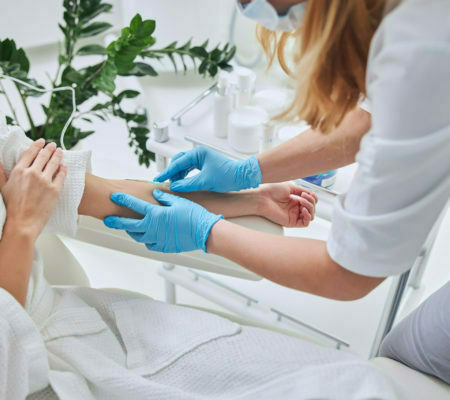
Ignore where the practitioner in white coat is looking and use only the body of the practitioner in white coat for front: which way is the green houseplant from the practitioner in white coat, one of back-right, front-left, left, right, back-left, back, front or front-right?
front-right

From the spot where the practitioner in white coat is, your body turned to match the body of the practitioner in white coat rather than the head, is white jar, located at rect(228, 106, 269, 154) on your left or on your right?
on your right

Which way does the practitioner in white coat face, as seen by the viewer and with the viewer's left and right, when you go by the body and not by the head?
facing to the left of the viewer
